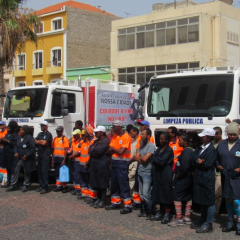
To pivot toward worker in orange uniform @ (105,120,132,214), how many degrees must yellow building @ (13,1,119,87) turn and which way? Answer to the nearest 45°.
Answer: approximately 45° to its left

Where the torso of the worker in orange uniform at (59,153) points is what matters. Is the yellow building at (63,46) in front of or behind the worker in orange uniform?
behind

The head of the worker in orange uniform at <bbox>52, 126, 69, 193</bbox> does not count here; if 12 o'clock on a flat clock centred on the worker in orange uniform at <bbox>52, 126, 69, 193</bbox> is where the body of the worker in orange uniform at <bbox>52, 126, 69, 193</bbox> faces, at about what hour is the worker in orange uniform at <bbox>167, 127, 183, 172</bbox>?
the worker in orange uniform at <bbox>167, 127, 183, 172</bbox> is roughly at 9 o'clock from the worker in orange uniform at <bbox>52, 126, 69, 193</bbox>.

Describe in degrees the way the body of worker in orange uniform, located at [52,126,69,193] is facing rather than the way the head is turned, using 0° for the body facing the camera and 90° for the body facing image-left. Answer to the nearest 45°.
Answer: approximately 45°
